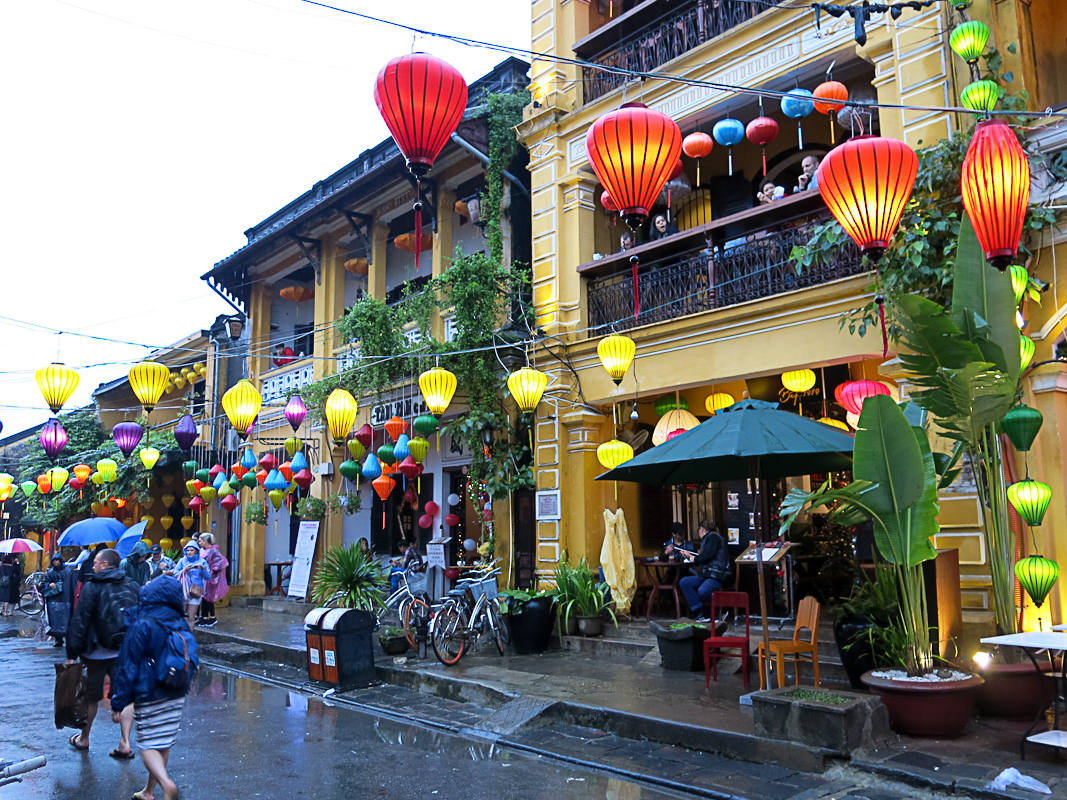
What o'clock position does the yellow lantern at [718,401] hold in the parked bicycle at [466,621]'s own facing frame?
The yellow lantern is roughly at 1 o'clock from the parked bicycle.

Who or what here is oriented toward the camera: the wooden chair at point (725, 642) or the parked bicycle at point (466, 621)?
the wooden chair

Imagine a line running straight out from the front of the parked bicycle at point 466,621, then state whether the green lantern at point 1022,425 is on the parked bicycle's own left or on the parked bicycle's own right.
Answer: on the parked bicycle's own right

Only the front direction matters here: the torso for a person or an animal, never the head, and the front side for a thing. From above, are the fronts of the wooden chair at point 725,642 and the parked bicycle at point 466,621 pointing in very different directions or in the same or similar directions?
very different directions

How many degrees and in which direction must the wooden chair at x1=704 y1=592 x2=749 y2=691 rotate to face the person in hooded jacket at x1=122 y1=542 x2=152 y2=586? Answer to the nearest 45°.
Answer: approximately 90° to its right

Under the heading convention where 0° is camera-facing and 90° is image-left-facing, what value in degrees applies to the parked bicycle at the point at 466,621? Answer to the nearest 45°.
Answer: approximately 225°

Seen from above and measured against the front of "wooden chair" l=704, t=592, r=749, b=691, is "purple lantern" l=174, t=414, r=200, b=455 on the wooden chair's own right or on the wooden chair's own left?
on the wooden chair's own right

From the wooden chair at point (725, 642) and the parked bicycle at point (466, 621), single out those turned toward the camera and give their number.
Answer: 1

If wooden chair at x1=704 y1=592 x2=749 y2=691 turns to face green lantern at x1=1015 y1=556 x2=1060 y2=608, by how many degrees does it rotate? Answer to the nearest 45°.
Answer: approximately 90° to its left

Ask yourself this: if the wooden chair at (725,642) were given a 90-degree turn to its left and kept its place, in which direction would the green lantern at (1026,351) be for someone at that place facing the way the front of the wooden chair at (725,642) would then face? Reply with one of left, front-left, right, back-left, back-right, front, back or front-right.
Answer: front

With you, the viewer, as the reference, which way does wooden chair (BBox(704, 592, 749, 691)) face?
facing the viewer

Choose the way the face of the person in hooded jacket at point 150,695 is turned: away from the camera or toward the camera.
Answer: away from the camera
